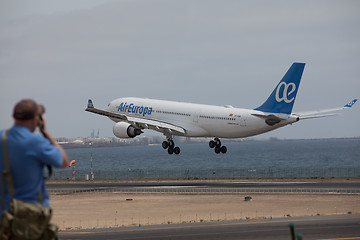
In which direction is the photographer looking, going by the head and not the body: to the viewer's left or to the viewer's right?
to the viewer's right

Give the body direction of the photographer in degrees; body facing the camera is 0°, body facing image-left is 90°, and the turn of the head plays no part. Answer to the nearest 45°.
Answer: approximately 225°
